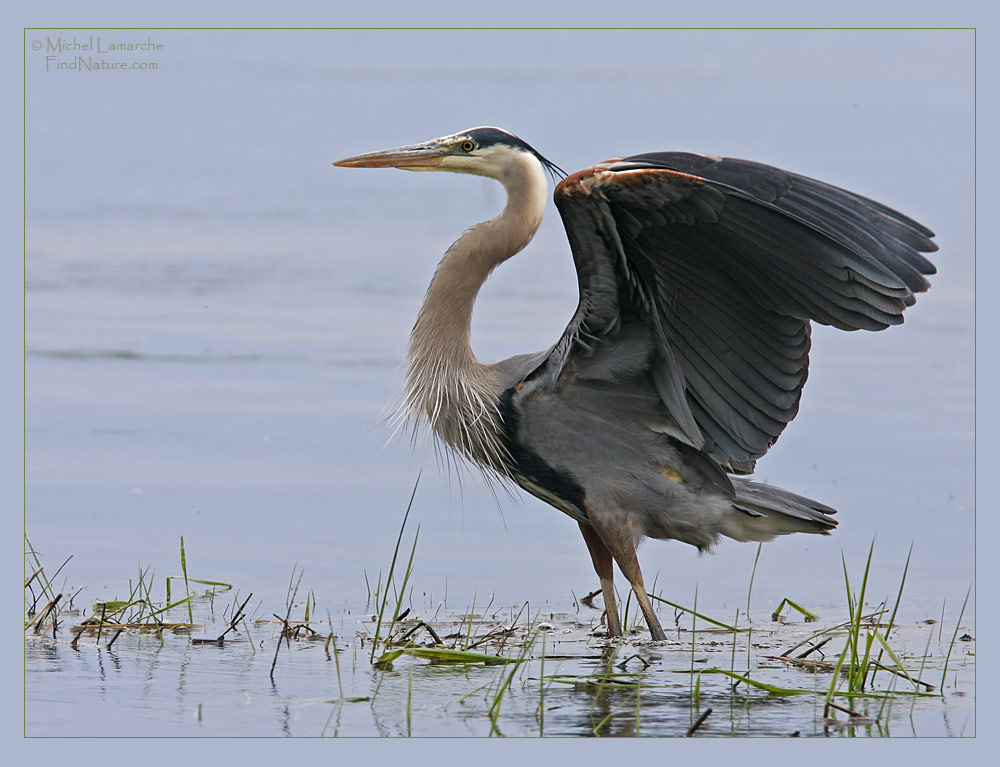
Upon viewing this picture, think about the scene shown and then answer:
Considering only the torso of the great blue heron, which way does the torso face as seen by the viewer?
to the viewer's left
